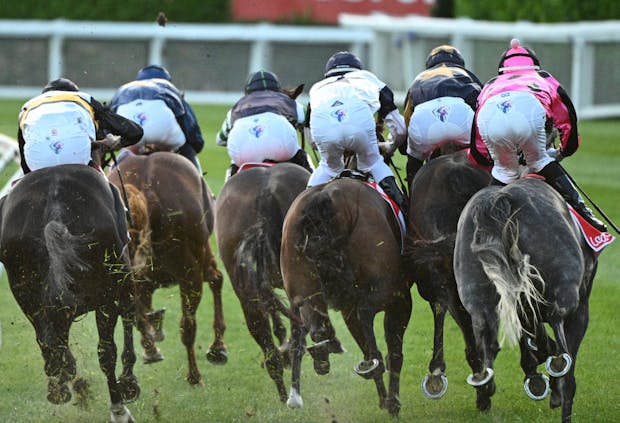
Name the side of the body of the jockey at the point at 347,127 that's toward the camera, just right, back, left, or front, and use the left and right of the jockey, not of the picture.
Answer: back

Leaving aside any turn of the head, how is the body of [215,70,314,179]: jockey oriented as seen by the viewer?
away from the camera

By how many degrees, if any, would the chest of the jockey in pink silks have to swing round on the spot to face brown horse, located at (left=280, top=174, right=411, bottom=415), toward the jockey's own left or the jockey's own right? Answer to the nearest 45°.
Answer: approximately 90° to the jockey's own left

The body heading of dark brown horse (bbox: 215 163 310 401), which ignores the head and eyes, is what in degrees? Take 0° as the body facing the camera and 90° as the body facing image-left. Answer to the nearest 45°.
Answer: approximately 180°

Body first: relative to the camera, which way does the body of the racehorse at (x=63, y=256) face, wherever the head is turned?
away from the camera

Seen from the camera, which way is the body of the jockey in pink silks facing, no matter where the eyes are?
away from the camera

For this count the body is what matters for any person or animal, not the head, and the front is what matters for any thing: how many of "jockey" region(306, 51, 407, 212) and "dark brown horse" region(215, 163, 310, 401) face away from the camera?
2

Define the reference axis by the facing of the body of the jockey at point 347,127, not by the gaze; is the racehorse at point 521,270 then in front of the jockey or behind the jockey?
behind

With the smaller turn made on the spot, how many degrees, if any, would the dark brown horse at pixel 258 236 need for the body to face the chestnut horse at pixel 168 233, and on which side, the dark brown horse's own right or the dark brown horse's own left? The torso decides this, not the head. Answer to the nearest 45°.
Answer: approximately 45° to the dark brown horse's own left
